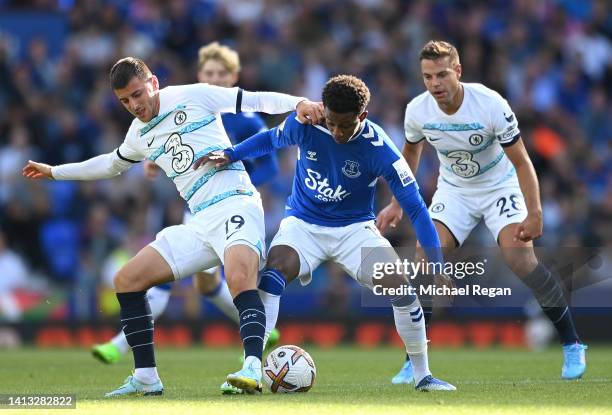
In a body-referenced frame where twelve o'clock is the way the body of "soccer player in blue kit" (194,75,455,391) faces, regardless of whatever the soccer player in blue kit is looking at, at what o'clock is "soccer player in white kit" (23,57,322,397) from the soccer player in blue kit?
The soccer player in white kit is roughly at 3 o'clock from the soccer player in blue kit.

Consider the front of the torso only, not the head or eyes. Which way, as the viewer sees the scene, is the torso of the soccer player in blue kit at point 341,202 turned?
toward the camera

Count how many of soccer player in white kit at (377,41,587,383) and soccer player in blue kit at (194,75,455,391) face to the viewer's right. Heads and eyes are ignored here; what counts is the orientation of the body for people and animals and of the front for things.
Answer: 0

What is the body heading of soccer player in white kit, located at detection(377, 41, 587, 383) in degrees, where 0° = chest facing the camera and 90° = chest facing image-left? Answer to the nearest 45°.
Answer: approximately 45°

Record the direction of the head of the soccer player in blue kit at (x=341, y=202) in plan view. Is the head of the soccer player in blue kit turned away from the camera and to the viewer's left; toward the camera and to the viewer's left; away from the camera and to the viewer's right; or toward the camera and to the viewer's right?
toward the camera and to the viewer's left

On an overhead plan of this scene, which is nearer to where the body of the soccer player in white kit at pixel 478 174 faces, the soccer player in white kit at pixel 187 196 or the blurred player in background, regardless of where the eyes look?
the soccer player in white kit

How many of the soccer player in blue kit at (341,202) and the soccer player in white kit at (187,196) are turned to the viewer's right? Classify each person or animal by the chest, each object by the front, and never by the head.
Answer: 0

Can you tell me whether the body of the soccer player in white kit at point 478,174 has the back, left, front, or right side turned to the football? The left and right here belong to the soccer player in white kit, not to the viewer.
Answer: front

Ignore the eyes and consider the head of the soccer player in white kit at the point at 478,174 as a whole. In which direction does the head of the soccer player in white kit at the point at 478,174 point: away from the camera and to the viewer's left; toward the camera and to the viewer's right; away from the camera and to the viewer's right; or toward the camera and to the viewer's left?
toward the camera and to the viewer's left
